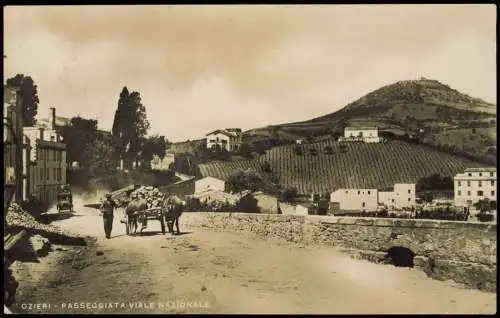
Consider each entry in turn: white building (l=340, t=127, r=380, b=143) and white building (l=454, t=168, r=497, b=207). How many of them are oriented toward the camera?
2

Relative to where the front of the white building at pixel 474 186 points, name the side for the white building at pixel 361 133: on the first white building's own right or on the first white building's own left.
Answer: on the first white building's own right

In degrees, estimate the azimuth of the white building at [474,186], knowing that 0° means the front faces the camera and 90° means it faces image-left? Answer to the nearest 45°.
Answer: approximately 0°

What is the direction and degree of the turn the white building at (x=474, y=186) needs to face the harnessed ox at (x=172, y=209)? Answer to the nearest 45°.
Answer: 0° — it already faces it

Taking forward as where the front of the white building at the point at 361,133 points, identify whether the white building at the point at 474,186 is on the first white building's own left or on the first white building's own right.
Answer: on the first white building's own left
